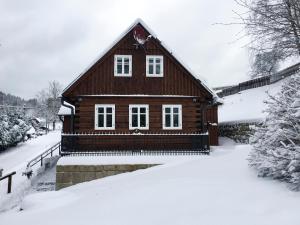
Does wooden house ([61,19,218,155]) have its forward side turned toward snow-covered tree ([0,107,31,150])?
no

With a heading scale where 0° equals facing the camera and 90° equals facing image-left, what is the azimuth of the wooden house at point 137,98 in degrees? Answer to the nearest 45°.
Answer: approximately 0°

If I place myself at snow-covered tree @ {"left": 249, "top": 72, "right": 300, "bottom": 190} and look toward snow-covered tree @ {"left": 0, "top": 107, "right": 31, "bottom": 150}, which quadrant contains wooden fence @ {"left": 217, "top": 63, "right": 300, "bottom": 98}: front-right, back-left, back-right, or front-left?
front-right

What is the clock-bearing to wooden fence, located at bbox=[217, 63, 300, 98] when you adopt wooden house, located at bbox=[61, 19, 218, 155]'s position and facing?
The wooden fence is roughly at 8 o'clock from the wooden house.

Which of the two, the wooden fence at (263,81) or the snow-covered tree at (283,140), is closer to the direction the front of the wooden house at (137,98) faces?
the snow-covered tree

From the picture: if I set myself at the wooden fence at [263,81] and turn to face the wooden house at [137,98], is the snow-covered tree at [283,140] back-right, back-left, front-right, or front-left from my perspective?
front-left
